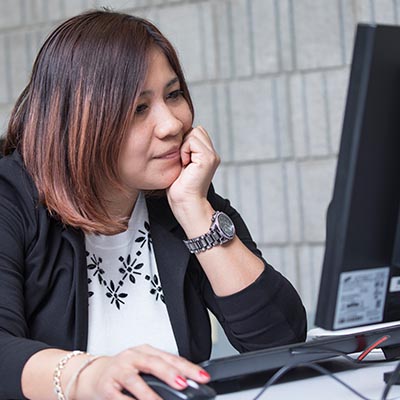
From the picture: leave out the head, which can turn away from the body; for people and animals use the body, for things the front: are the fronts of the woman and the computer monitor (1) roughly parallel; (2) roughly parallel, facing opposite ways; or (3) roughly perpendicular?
roughly parallel, facing opposite ways

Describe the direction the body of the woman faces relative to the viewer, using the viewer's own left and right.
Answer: facing the viewer and to the right of the viewer

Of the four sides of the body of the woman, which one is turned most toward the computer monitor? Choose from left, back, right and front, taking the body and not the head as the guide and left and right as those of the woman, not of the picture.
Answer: front

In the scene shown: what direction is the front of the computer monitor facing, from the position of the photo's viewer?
facing away from the viewer and to the left of the viewer

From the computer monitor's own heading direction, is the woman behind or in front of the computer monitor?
in front

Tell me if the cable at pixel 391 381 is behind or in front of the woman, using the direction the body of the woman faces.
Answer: in front
